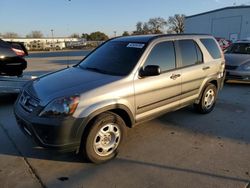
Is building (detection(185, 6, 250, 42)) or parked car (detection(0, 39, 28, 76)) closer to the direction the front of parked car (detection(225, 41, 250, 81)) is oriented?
the parked car

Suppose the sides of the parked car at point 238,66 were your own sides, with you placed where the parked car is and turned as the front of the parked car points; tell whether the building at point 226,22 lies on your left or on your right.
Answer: on your right

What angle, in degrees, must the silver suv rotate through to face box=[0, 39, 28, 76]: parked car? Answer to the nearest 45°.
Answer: approximately 90° to its right

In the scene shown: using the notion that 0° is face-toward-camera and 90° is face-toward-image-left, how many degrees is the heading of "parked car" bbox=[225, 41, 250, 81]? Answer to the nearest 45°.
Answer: approximately 45°

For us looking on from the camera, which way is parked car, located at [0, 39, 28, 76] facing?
facing away from the viewer and to the left of the viewer

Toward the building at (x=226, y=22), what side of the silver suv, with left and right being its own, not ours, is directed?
back

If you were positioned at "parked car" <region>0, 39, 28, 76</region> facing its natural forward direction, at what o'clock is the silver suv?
The silver suv is roughly at 7 o'clock from the parked car.

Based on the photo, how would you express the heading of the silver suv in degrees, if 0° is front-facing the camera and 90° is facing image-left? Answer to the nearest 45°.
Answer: approximately 45°

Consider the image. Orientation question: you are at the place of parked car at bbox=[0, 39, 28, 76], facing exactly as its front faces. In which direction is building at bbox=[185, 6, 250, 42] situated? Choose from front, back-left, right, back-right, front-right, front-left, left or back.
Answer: right

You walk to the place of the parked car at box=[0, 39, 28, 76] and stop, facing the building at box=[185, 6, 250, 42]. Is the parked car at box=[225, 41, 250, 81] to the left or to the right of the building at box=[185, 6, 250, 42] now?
right
